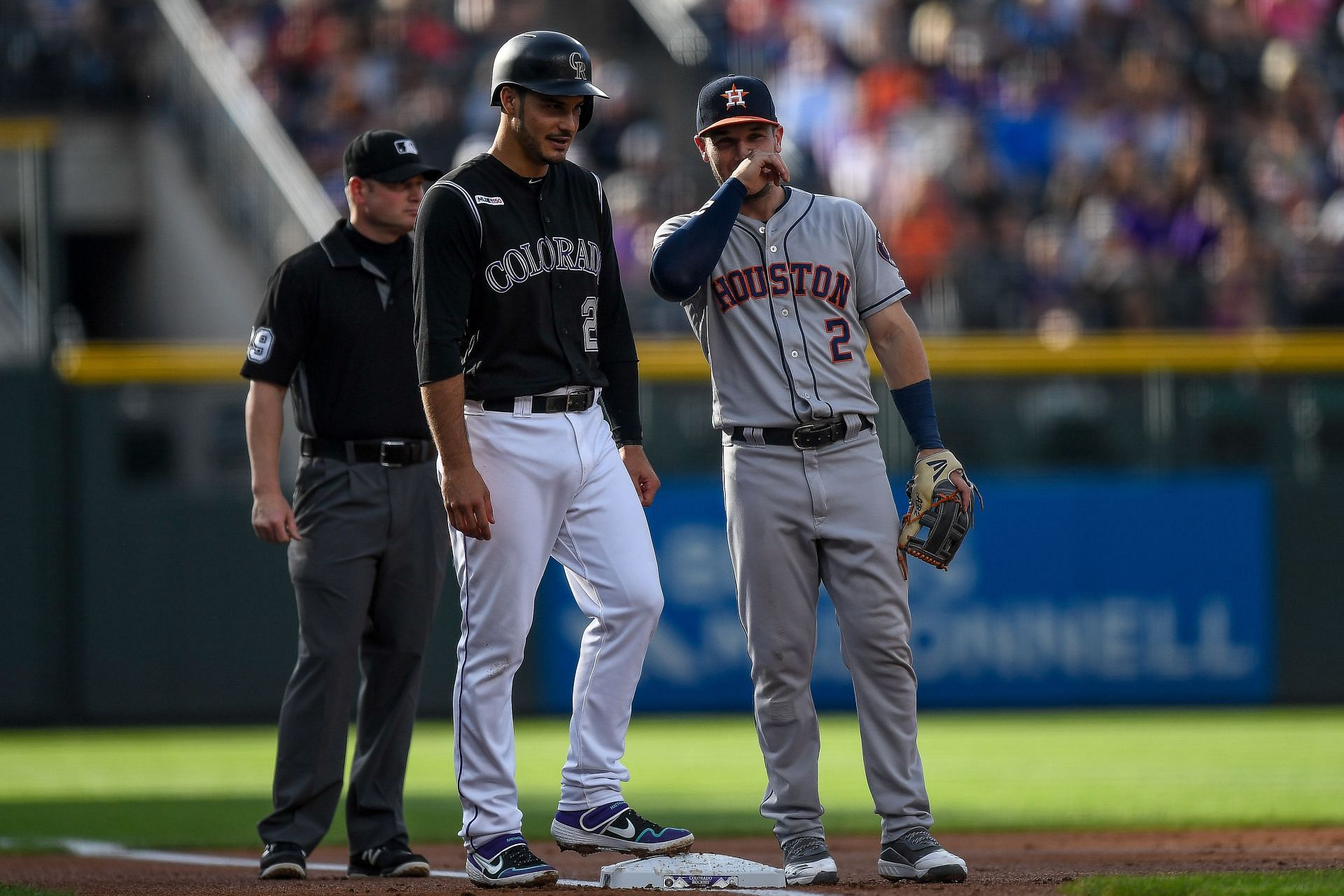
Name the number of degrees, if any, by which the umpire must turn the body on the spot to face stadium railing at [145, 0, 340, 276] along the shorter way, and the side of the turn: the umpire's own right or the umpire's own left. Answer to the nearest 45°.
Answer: approximately 135° to the umpire's own left

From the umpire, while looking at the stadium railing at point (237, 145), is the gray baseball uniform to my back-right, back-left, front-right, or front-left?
back-right

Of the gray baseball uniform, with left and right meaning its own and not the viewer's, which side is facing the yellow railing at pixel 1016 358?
back

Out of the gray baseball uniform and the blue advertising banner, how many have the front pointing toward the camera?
2

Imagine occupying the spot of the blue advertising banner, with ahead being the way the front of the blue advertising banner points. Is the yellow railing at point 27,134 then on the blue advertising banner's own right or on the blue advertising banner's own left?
on the blue advertising banner's own right

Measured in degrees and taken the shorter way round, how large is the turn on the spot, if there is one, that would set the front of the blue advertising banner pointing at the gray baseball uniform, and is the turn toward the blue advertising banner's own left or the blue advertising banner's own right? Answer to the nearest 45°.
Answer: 0° — it already faces it

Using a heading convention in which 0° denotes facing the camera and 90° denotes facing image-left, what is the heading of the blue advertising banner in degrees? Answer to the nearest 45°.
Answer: approximately 0°

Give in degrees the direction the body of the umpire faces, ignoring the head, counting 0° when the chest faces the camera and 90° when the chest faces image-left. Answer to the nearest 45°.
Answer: approximately 315°
